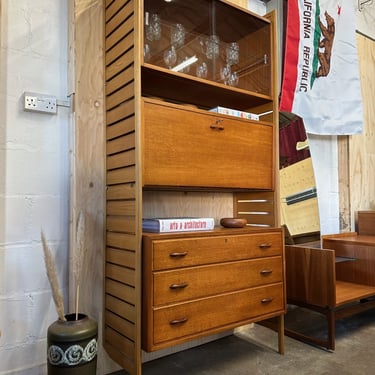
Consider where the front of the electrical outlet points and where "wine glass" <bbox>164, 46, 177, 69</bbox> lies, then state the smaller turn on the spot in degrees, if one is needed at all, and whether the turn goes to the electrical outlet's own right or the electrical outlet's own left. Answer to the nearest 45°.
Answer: approximately 45° to the electrical outlet's own left

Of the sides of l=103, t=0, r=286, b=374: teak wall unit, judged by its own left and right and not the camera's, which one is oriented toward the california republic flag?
left

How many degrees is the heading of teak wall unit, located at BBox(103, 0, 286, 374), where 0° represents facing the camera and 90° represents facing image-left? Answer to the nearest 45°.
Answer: approximately 315°

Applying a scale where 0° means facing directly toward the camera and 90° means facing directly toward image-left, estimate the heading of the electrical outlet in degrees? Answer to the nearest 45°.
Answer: approximately 315°

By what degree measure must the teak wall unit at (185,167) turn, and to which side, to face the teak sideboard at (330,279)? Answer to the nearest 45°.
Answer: approximately 90° to its left
